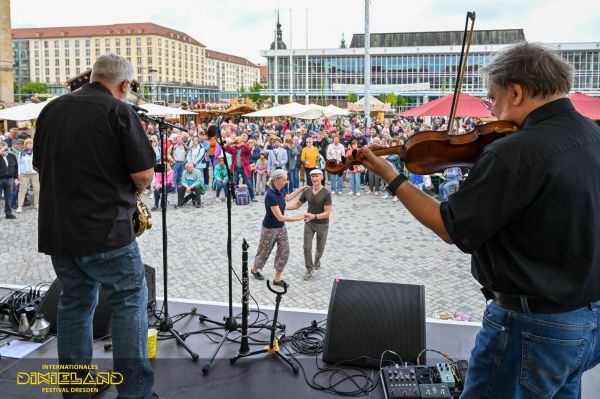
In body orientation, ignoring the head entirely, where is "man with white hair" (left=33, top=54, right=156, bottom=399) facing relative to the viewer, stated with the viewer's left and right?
facing away from the viewer and to the right of the viewer

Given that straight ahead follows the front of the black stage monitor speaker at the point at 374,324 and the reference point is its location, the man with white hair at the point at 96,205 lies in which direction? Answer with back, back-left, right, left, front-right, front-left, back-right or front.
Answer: front-right

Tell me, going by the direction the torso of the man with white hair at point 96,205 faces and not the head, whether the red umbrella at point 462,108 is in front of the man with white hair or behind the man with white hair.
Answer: in front

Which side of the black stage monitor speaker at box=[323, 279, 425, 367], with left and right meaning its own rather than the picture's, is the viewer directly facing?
front

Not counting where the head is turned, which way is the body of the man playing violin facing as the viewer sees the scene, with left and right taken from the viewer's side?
facing away from the viewer and to the left of the viewer

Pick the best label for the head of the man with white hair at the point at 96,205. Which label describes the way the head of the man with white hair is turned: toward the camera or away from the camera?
away from the camera

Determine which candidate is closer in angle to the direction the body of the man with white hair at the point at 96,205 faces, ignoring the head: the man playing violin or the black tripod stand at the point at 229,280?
the black tripod stand

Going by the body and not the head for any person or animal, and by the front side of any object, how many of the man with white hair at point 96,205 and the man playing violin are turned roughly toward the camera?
0

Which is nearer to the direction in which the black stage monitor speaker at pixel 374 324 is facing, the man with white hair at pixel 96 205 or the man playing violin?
the man playing violin

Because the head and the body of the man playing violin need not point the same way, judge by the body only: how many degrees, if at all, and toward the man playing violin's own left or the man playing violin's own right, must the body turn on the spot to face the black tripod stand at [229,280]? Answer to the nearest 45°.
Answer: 0° — they already face it

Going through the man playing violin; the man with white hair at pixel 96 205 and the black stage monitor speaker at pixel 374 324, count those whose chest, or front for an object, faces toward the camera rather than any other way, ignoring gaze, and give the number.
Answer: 1

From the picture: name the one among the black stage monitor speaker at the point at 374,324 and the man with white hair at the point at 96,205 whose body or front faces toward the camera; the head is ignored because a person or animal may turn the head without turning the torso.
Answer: the black stage monitor speaker

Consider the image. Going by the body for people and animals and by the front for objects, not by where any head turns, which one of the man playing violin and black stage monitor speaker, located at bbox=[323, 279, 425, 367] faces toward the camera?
the black stage monitor speaker

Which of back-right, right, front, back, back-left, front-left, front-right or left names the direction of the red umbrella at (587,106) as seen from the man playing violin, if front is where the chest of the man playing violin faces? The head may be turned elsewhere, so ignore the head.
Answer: front-right

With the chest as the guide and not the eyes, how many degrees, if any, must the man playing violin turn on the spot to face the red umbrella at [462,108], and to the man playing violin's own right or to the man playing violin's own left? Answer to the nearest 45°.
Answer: approximately 45° to the man playing violin's own right

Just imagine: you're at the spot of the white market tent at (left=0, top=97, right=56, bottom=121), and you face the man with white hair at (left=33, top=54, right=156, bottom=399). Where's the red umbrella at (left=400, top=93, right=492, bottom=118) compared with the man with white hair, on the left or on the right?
left
